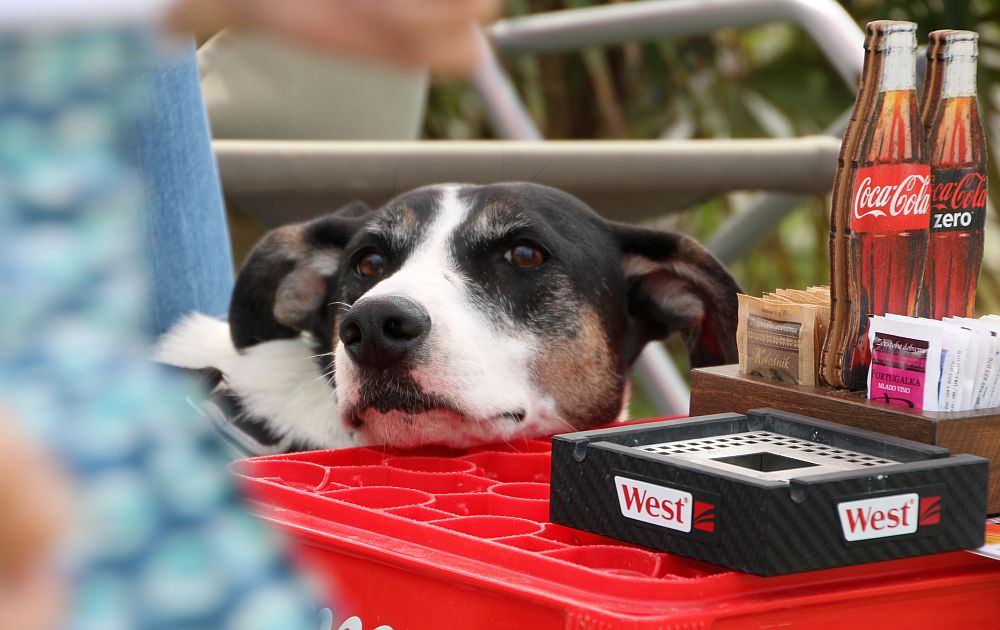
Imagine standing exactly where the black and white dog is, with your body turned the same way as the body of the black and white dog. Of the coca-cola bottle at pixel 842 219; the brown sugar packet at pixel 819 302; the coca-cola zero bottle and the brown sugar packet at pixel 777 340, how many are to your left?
4

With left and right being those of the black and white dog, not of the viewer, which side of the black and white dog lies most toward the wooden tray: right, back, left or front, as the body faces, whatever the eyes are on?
left

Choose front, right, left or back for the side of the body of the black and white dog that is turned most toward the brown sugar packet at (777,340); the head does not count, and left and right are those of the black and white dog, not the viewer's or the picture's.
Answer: left

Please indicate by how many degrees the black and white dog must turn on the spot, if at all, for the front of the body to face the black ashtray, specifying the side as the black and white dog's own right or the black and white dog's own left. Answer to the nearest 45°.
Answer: approximately 45° to the black and white dog's own left
